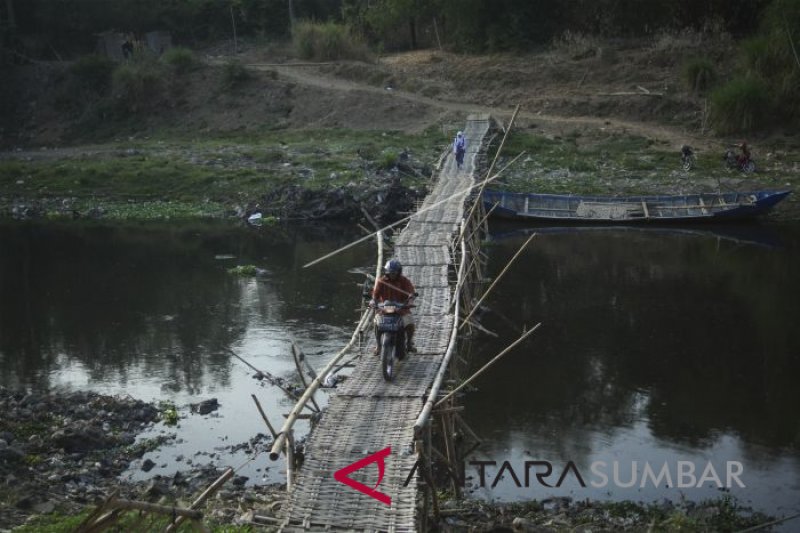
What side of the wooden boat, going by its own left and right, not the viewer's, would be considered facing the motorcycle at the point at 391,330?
right

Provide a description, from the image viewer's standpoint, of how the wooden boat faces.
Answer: facing to the right of the viewer

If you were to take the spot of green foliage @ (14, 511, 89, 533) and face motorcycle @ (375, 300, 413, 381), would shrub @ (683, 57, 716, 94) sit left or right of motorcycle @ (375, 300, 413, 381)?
left

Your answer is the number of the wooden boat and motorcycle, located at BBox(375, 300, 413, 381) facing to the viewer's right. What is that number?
1

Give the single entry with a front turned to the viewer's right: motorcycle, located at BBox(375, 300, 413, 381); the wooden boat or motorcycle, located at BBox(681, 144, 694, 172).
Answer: the wooden boat

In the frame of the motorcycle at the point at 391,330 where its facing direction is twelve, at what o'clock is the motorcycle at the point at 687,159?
the motorcycle at the point at 687,159 is roughly at 7 o'clock from the motorcycle at the point at 391,330.

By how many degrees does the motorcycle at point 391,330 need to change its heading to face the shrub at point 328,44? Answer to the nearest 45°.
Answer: approximately 180°
